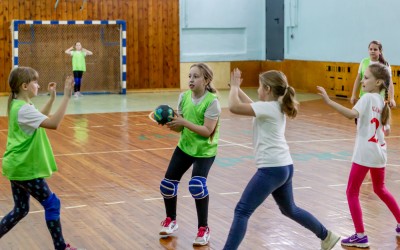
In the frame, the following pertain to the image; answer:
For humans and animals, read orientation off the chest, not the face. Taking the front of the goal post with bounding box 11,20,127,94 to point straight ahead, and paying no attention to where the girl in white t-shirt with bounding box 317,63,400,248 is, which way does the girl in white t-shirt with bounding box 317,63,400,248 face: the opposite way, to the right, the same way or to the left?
the opposite way

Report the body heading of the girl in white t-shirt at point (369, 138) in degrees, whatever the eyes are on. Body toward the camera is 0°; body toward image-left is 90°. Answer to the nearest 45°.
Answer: approximately 135°

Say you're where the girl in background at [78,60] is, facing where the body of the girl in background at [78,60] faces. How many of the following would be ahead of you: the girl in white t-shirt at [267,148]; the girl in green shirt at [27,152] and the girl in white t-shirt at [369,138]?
3

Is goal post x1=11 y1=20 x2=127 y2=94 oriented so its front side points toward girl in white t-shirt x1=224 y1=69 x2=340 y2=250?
yes

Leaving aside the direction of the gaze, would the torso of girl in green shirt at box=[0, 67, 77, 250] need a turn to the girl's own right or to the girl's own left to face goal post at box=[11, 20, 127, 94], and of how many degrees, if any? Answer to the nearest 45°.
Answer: approximately 90° to the girl's own left

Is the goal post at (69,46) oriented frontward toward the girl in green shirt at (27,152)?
yes

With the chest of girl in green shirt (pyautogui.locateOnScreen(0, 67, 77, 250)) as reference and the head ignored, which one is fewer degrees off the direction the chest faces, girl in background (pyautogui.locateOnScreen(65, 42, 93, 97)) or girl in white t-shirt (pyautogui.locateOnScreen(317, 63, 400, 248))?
the girl in white t-shirt

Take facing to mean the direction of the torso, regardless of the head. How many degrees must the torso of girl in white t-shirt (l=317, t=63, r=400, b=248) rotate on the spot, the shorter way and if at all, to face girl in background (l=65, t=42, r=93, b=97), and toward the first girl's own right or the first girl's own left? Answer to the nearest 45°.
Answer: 0° — they already face them

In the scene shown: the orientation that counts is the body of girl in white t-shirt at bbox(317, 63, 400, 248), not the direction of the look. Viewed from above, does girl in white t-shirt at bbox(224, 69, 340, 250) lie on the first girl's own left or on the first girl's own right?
on the first girl's own left

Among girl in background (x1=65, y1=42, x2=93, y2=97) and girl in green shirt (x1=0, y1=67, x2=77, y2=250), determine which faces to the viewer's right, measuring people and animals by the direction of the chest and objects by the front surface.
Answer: the girl in green shirt

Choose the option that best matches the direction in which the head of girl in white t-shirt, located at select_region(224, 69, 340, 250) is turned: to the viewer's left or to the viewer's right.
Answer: to the viewer's left

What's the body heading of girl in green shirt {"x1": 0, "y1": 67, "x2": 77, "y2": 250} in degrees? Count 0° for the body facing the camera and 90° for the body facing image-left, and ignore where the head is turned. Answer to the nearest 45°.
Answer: approximately 270°
